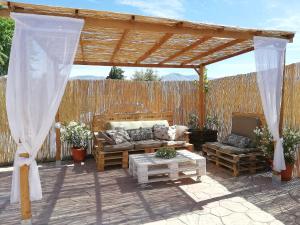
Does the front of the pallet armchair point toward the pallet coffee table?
yes

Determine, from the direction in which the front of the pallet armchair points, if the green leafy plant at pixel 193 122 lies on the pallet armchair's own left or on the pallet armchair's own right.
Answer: on the pallet armchair's own right

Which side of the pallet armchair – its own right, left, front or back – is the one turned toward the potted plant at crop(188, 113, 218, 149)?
right

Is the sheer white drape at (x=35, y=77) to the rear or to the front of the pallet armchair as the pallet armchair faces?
to the front

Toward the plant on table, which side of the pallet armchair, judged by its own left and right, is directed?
front

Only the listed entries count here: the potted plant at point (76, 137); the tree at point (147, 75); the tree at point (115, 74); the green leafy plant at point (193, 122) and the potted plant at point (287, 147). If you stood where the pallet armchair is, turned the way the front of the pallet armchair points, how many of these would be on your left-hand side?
1

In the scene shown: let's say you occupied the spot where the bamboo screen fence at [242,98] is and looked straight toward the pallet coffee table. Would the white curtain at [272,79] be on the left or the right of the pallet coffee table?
left

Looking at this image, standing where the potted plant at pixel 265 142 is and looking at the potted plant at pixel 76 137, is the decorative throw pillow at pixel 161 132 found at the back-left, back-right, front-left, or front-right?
front-right

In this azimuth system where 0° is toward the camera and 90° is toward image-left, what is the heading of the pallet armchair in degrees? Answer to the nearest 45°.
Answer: approximately 45°

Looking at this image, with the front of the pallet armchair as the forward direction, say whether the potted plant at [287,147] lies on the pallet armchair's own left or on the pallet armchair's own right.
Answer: on the pallet armchair's own left

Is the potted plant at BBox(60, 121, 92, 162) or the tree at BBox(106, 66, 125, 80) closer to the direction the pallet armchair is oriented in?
the potted plant

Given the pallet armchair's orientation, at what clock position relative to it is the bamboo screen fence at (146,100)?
The bamboo screen fence is roughly at 2 o'clock from the pallet armchair.
